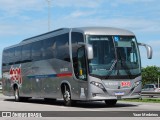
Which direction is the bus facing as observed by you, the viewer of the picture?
facing the viewer and to the right of the viewer
